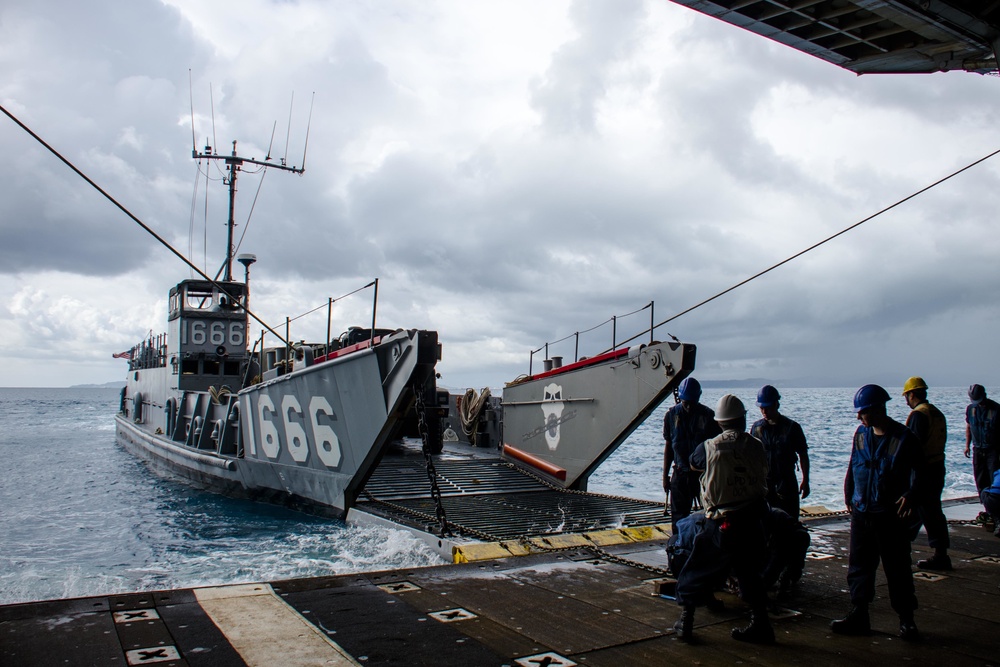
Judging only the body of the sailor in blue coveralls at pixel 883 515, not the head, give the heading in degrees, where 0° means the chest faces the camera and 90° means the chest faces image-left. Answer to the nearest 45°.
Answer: approximately 45°

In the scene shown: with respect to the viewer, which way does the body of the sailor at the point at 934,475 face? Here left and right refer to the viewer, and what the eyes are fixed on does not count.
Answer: facing to the left of the viewer

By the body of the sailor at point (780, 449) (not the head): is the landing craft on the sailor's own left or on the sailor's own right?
on the sailor's own right

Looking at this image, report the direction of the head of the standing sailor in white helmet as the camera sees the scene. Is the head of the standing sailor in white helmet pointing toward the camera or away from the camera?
away from the camera

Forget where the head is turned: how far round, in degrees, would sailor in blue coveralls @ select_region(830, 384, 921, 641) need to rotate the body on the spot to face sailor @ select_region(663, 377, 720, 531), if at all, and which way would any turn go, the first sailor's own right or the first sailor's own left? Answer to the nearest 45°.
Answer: approximately 90° to the first sailor's own right

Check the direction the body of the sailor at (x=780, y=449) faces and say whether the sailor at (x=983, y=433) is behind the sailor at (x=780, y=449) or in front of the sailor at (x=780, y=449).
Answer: behind
